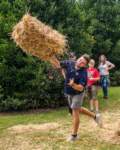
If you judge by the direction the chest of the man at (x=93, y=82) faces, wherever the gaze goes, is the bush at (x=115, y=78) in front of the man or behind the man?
behind

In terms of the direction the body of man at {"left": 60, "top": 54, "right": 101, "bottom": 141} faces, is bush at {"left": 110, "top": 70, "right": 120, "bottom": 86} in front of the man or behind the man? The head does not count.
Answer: behind

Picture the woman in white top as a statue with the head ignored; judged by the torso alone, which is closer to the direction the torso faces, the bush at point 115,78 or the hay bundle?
the hay bundle

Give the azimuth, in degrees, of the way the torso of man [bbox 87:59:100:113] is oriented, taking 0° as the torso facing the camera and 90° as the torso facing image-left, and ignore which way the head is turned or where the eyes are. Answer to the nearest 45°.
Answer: approximately 45°

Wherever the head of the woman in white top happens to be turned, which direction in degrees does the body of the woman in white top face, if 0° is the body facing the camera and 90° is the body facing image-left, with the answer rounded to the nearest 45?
approximately 45°

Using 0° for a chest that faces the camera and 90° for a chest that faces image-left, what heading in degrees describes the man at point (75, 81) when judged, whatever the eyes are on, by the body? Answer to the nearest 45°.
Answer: approximately 45°

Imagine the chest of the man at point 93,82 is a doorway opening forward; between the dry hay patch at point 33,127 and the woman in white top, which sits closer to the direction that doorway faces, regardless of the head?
the dry hay patch

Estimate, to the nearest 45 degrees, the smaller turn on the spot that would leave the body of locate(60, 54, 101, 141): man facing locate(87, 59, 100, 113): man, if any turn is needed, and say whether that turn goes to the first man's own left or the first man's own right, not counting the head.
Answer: approximately 135° to the first man's own right
